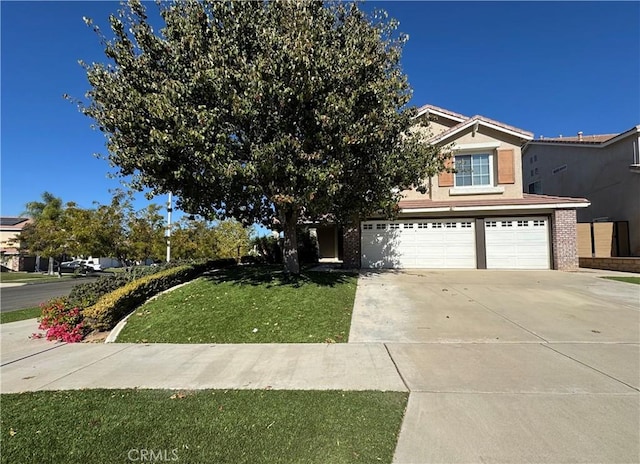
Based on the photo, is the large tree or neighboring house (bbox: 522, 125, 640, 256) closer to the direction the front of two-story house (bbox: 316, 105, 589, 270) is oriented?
the large tree

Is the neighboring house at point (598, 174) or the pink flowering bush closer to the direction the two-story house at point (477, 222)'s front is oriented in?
the pink flowering bush

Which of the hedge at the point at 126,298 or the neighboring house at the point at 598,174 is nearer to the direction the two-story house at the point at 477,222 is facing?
the hedge

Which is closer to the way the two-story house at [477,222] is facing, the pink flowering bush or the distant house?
the pink flowering bush

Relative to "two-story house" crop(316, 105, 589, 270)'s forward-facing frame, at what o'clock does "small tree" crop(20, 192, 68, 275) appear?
The small tree is roughly at 3 o'clock from the two-story house.

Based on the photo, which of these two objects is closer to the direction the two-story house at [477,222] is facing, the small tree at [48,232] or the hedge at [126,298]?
the hedge

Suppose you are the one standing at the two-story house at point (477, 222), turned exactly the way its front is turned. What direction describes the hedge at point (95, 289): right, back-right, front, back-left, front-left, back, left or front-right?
front-right

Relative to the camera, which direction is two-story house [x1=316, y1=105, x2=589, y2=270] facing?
toward the camera

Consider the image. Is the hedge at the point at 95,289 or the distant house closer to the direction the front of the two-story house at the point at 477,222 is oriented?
the hedge

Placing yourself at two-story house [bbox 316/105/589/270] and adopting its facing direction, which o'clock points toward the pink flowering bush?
The pink flowering bush is roughly at 1 o'clock from the two-story house.

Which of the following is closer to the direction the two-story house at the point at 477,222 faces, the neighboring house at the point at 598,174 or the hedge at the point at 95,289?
the hedge

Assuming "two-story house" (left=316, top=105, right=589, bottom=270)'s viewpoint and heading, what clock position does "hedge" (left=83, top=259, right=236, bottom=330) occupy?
The hedge is roughly at 1 o'clock from the two-story house.

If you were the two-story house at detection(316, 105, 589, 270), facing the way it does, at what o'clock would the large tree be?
The large tree is roughly at 1 o'clock from the two-story house.
